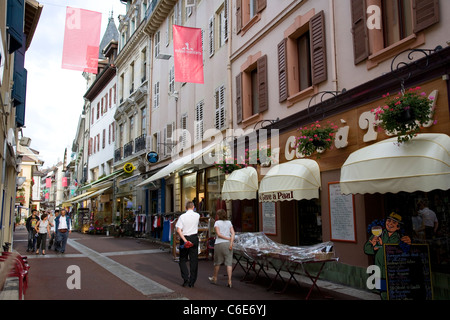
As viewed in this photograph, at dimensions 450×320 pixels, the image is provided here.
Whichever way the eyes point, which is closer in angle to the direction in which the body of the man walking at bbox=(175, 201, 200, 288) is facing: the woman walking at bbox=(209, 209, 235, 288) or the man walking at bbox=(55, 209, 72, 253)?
the man walking

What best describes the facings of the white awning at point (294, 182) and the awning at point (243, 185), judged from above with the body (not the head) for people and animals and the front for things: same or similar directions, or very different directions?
same or similar directions

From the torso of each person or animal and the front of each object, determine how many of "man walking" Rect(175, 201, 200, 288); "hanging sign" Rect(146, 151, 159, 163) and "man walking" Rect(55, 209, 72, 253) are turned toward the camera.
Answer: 2

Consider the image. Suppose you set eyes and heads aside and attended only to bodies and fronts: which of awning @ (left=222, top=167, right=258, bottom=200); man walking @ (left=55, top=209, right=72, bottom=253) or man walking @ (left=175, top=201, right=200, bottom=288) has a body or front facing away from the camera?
man walking @ (left=175, top=201, right=200, bottom=288)

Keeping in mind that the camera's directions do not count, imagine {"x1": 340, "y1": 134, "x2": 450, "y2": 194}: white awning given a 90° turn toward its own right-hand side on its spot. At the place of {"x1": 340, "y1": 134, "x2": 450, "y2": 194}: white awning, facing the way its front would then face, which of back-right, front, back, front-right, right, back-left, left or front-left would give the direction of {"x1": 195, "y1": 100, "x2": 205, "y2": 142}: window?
front

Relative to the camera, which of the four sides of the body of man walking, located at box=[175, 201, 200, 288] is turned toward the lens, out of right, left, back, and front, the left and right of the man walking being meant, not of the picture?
back

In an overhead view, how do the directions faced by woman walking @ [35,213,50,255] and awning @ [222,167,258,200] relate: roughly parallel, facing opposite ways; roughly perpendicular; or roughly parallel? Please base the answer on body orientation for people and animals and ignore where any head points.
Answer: roughly perpendicular

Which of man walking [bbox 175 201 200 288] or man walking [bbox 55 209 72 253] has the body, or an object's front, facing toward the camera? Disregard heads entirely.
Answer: man walking [bbox 55 209 72 253]

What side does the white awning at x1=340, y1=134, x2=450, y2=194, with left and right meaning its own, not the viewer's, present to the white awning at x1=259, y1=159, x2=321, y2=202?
right

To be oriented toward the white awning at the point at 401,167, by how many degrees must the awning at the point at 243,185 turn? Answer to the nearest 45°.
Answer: approximately 90° to its left

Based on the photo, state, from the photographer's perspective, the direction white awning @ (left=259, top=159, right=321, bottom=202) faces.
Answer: facing the viewer and to the left of the viewer

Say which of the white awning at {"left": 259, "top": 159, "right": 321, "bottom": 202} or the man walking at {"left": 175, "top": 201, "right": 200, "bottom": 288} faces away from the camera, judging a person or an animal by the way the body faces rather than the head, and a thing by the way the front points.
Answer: the man walking

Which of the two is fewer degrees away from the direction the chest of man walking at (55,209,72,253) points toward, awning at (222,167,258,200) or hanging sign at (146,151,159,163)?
the awning

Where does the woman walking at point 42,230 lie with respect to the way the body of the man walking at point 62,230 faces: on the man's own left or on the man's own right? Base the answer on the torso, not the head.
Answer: on the man's own right

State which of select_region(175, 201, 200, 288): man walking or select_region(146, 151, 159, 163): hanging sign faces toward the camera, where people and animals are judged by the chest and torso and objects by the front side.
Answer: the hanging sign

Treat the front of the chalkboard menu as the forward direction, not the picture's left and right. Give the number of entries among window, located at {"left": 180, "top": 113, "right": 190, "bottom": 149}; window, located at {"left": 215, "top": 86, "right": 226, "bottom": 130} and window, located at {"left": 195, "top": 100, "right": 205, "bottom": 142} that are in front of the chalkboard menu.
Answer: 0

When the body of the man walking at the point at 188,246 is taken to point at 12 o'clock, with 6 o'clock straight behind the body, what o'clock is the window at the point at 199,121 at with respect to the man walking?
The window is roughly at 12 o'clock from the man walking.

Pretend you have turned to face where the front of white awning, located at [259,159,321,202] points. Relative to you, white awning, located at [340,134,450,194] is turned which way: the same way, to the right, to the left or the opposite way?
the same way

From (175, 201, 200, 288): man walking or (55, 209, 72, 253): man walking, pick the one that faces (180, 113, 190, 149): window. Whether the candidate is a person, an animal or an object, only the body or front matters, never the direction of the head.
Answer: (175, 201, 200, 288): man walking

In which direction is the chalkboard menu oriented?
toward the camera

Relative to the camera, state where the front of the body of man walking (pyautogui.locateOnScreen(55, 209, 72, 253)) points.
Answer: toward the camera

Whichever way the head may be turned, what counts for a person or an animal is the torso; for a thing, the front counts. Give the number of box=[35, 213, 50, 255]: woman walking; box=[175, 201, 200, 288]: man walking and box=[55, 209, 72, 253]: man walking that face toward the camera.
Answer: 2

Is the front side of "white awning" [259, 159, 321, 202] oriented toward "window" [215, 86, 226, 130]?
no
